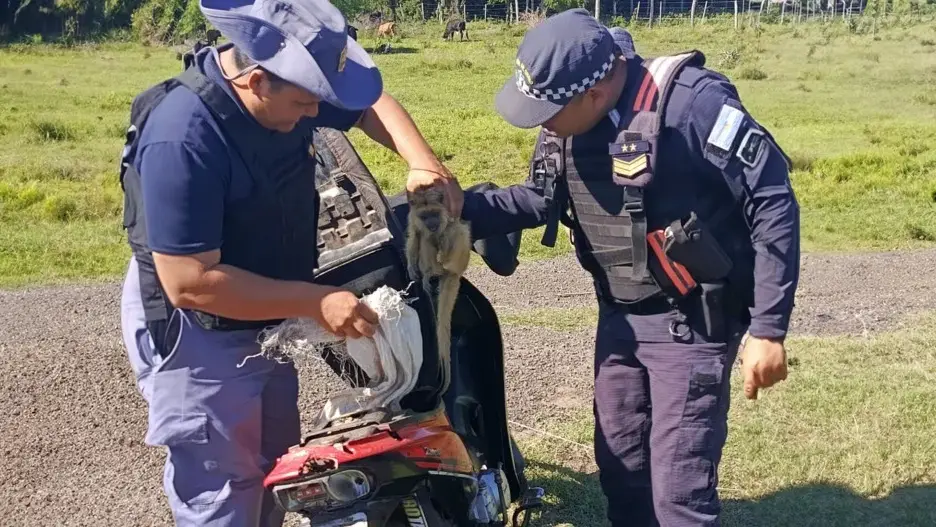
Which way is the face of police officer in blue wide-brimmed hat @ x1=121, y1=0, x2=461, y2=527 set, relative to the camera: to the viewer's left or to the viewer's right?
to the viewer's right

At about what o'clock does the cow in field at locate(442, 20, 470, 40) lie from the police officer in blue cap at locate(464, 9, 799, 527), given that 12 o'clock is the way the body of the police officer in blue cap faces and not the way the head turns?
The cow in field is roughly at 4 o'clock from the police officer in blue cap.

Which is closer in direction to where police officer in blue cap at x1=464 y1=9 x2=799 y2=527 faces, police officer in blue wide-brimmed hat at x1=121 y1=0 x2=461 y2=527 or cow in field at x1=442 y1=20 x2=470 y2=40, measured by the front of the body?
the police officer in blue wide-brimmed hat

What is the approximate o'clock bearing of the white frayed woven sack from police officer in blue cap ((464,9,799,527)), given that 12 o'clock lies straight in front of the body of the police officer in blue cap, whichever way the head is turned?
The white frayed woven sack is roughly at 12 o'clock from the police officer in blue cap.
